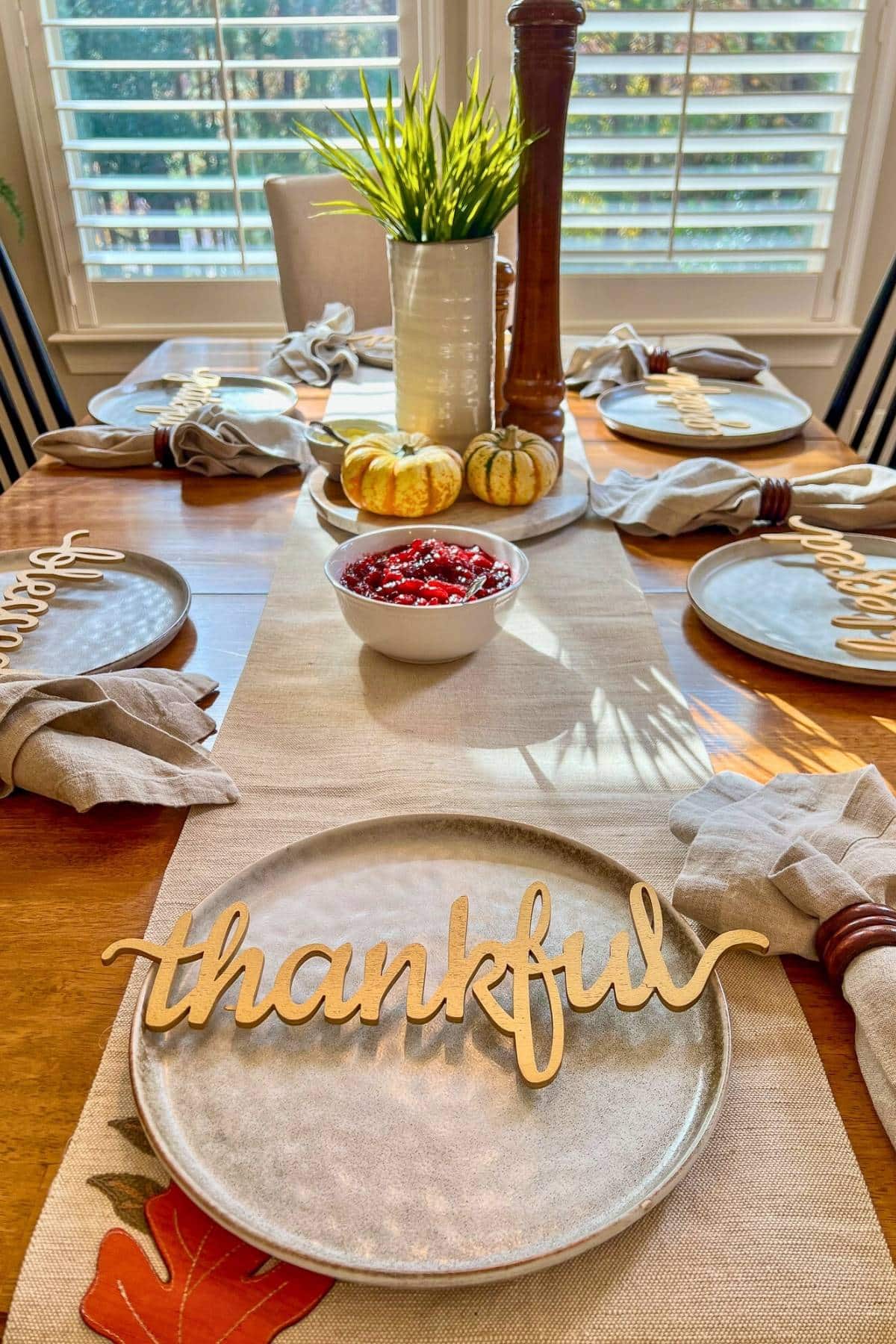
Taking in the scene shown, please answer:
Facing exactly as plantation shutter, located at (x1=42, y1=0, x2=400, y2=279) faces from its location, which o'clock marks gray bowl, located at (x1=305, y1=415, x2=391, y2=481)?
The gray bowl is roughly at 12 o'clock from the plantation shutter.

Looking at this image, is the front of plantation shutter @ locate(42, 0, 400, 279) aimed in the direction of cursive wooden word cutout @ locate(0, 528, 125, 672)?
yes

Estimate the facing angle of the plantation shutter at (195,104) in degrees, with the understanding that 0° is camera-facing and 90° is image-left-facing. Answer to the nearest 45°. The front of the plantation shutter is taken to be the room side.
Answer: approximately 0°

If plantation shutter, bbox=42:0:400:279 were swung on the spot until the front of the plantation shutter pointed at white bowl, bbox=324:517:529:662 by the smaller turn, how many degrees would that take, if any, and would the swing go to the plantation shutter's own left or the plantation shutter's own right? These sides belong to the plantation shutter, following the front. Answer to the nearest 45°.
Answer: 0° — it already faces it

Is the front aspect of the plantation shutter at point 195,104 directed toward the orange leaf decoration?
yes

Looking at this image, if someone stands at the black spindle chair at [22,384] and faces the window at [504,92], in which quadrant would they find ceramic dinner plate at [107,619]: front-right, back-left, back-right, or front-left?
back-right

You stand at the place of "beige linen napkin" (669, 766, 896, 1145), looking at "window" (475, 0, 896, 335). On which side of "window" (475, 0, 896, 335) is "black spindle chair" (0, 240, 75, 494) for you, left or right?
left

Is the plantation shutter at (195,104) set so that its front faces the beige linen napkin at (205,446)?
yes
